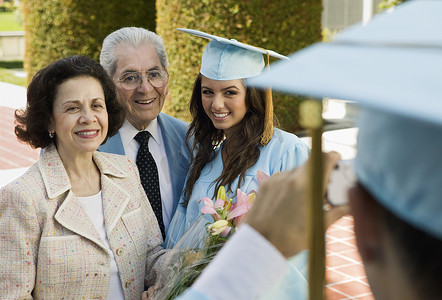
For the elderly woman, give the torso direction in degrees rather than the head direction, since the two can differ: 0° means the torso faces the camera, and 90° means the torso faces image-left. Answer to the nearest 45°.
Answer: approximately 315°

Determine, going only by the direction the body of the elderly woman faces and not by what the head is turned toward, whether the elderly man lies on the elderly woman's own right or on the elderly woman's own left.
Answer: on the elderly woman's own left
